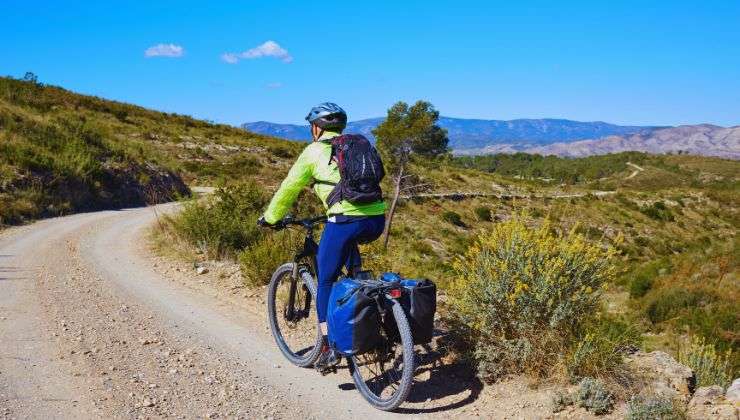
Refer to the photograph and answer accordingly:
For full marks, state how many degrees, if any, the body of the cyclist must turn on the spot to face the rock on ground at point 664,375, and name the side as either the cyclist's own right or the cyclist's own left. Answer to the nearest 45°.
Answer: approximately 135° to the cyclist's own right

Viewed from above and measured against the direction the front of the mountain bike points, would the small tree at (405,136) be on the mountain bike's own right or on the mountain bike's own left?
on the mountain bike's own right

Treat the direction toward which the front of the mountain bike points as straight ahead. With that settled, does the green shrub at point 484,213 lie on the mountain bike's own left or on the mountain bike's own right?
on the mountain bike's own right

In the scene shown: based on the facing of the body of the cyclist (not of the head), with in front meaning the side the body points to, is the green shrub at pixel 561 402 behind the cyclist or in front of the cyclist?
behind

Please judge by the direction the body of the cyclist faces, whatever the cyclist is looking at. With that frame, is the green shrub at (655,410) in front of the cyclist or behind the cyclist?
behind

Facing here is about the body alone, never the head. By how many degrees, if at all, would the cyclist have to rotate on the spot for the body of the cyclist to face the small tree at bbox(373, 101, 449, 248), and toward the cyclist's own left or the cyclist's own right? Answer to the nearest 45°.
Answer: approximately 45° to the cyclist's own right

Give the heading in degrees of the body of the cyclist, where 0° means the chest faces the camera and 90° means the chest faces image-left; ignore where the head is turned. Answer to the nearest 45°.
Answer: approximately 135°

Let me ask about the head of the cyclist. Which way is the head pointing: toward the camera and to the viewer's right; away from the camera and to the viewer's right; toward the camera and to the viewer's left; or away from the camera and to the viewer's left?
away from the camera and to the viewer's left

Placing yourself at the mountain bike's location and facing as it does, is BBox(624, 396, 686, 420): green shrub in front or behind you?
behind

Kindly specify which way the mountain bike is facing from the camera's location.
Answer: facing away from the viewer and to the left of the viewer

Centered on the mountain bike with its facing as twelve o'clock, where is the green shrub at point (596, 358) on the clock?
The green shrub is roughly at 5 o'clock from the mountain bike.
